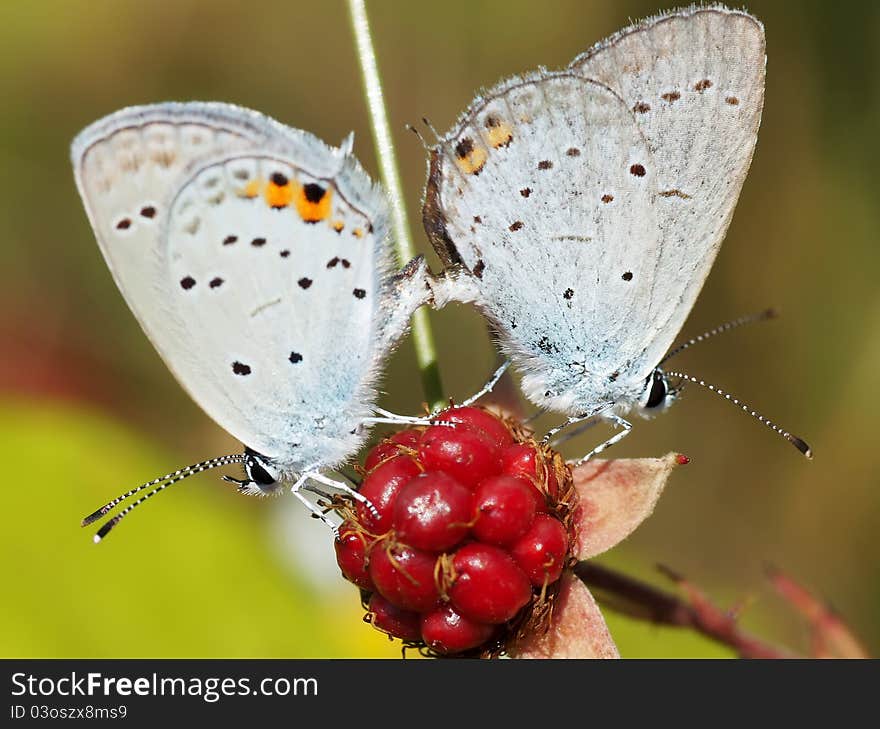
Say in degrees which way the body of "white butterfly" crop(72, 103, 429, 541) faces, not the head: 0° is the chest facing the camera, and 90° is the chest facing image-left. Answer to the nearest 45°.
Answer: approximately 90°

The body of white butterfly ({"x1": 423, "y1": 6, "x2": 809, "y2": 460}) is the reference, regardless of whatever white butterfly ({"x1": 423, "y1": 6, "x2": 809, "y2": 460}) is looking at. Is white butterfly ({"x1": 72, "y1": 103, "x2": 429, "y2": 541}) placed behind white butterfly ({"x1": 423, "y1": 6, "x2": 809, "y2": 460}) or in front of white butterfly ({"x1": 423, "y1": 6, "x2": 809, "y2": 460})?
behind

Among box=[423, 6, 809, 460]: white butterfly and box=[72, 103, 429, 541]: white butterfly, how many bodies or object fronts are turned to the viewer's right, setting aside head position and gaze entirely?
1

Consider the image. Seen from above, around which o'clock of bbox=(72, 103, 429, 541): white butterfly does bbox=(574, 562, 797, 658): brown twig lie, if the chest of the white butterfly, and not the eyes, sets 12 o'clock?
The brown twig is roughly at 7 o'clock from the white butterfly.

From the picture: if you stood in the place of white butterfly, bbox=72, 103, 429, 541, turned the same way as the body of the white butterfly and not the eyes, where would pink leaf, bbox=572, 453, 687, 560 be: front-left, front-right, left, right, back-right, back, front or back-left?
back-left

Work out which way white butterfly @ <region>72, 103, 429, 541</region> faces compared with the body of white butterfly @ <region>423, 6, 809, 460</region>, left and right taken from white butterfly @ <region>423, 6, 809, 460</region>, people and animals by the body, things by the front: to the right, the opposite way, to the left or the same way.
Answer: the opposite way

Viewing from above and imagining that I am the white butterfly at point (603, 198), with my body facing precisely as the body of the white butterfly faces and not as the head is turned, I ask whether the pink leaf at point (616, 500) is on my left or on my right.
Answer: on my right

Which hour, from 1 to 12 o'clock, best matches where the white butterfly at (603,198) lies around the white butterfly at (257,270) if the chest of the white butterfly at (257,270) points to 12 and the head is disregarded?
the white butterfly at (603,198) is roughly at 6 o'clock from the white butterfly at (257,270).

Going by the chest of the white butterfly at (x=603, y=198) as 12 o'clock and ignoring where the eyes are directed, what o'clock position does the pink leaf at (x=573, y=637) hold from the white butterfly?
The pink leaf is roughly at 3 o'clock from the white butterfly.

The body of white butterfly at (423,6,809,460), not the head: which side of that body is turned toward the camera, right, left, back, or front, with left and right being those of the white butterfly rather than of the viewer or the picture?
right

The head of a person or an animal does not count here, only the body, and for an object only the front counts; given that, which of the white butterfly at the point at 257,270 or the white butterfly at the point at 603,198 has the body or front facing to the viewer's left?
the white butterfly at the point at 257,270
